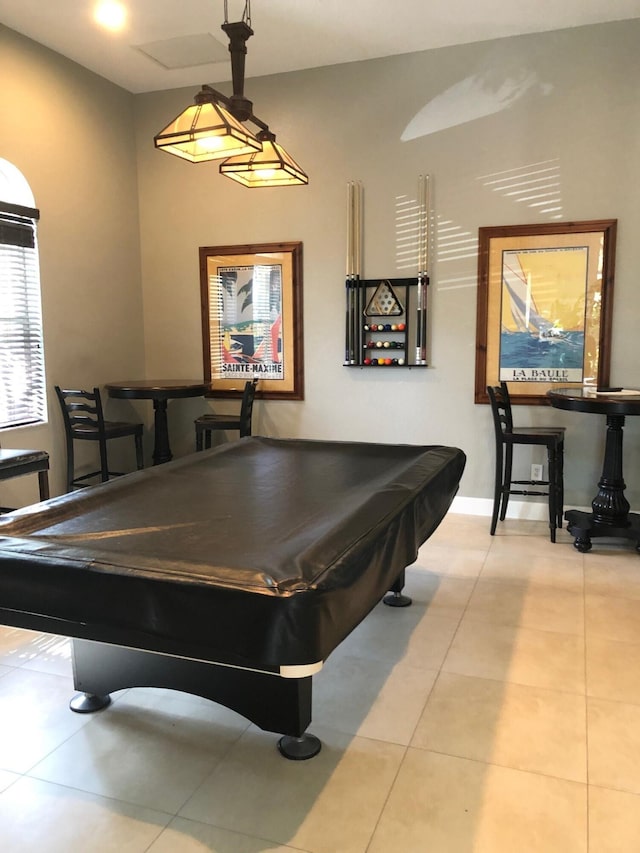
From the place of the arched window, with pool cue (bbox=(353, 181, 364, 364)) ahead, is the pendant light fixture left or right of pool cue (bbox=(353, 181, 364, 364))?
right

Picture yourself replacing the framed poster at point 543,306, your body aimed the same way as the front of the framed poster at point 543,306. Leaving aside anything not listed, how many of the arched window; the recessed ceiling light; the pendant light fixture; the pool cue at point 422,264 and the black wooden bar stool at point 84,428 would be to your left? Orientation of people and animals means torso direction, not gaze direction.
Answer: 0

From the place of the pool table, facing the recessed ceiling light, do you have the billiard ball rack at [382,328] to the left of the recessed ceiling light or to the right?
right

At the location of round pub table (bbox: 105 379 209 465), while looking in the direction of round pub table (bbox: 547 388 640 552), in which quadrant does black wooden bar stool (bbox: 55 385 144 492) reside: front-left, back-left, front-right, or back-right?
back-right

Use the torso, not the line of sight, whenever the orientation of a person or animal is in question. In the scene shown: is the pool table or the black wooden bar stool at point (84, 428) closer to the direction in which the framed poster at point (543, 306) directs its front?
the pool table

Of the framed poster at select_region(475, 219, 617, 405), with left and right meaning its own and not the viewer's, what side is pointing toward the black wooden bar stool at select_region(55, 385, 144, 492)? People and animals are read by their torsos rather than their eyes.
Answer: right

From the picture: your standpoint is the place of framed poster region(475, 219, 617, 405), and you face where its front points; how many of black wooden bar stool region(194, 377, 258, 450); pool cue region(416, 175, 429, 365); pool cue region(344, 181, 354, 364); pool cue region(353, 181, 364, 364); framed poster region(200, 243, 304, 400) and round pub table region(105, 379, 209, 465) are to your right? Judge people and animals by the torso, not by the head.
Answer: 6

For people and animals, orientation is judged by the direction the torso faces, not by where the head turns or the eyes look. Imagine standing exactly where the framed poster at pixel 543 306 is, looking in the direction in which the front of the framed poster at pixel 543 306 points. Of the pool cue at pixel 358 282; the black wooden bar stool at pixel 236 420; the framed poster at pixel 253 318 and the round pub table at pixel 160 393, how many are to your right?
4

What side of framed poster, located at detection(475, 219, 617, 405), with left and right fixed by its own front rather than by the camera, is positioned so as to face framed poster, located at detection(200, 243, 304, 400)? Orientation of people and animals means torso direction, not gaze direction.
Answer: right

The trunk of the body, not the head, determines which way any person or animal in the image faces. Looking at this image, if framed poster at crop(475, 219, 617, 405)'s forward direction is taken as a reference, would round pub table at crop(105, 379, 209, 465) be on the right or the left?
on its right

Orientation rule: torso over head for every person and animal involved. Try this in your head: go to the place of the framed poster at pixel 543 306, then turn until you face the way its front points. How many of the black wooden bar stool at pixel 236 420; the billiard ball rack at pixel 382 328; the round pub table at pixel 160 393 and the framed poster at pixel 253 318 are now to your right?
4

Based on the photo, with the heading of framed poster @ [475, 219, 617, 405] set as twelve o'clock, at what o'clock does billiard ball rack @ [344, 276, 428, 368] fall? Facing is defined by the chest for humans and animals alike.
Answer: The billiard ball rack is roughly at 3 o'clock from the framed poster.

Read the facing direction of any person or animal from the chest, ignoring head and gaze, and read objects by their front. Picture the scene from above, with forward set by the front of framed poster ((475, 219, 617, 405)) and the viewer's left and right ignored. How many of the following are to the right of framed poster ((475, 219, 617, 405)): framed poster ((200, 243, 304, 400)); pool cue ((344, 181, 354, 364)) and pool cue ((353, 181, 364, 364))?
3

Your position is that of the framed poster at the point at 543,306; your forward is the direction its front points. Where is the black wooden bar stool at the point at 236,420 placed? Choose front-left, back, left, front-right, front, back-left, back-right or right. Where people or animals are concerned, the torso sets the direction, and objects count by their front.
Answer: right

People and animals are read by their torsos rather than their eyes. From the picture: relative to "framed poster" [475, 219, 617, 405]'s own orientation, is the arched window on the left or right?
on its right

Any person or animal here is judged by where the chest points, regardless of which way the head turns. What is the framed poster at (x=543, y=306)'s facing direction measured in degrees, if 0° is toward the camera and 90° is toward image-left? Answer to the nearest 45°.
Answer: approximately 0°

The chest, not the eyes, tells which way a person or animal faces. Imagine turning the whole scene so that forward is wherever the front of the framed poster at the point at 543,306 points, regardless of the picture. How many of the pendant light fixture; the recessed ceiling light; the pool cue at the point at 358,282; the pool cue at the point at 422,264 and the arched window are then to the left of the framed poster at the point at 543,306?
0
